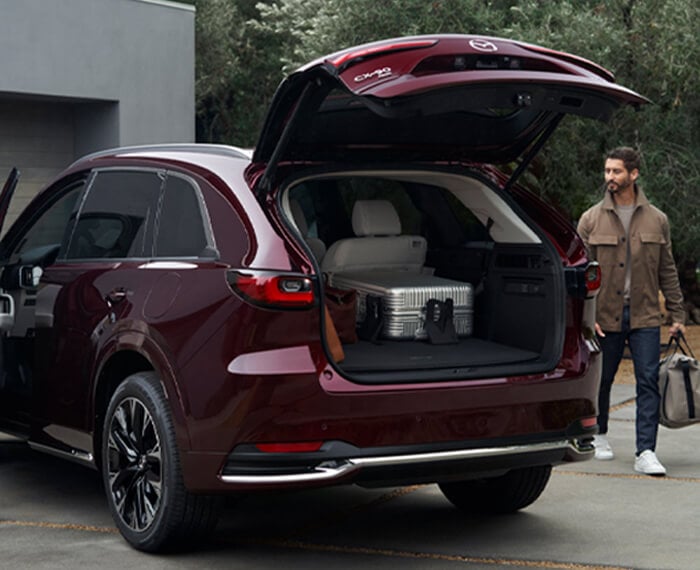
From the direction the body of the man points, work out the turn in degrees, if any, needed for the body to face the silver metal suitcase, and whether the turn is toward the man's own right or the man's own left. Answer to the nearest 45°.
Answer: approximately 45° to the man's own right

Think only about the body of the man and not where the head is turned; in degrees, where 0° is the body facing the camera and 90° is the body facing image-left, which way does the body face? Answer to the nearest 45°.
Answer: approximately 0°
